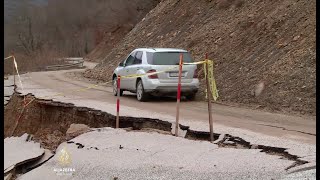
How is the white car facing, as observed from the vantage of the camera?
facing away from the viewer and to the left of the viewer
